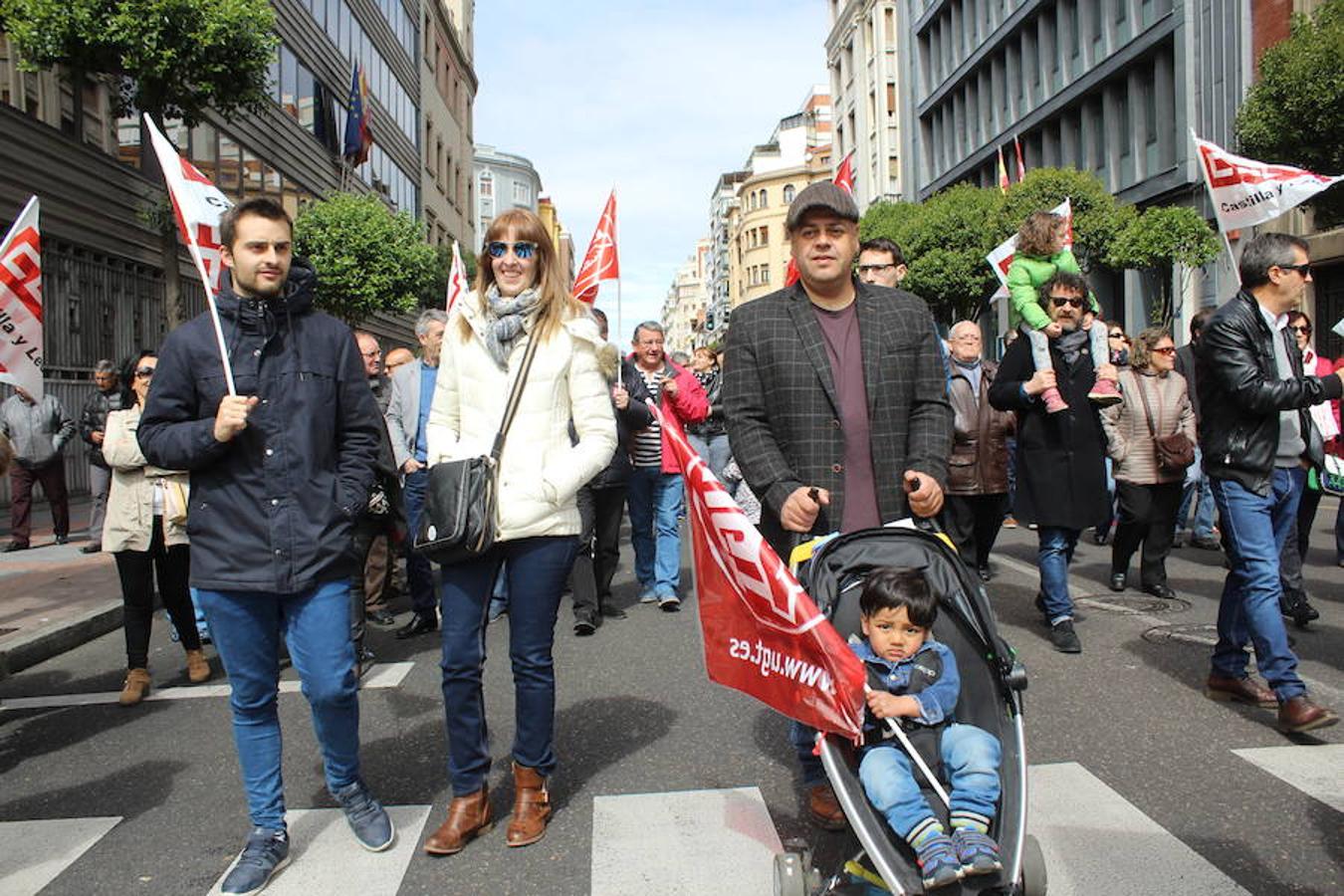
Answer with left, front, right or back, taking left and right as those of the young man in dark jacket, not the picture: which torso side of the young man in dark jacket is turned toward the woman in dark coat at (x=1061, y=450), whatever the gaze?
left

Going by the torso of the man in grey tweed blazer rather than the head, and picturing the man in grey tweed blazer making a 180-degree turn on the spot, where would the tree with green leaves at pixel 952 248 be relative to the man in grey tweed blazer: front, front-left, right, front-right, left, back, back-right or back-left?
front

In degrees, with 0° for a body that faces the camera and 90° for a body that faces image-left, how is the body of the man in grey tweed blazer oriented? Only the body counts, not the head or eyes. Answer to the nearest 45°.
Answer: approximately 0°

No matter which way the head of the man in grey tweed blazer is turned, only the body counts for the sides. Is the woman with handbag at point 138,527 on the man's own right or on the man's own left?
on the man's own right

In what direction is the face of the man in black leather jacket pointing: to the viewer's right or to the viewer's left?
to the viewer's right

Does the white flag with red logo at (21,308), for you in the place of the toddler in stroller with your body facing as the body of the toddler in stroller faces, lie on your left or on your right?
on your right

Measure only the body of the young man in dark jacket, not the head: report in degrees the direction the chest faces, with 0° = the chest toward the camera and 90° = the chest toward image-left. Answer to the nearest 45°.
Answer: approximately 0°

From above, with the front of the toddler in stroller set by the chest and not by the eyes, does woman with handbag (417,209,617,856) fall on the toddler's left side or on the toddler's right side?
on the toddler's right side
